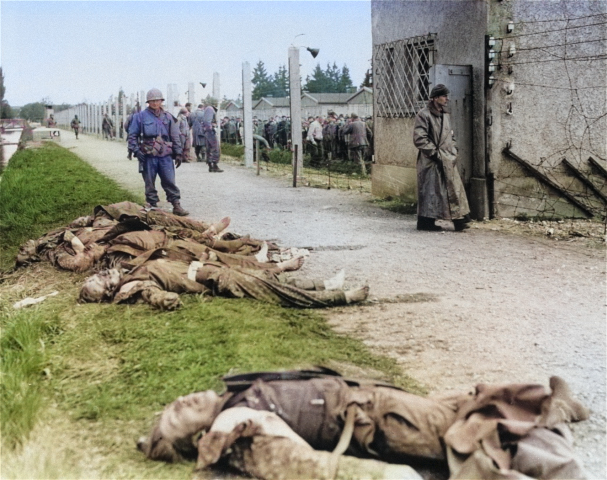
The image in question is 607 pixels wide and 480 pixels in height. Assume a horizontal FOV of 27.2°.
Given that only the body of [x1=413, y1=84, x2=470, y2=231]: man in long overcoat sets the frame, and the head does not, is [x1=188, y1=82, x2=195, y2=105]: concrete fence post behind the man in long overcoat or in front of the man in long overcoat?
behind

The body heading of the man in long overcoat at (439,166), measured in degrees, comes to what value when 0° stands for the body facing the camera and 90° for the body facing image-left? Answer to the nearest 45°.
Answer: approximately 315°

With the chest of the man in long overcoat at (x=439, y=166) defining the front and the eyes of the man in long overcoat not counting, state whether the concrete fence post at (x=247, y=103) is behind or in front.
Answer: behind
